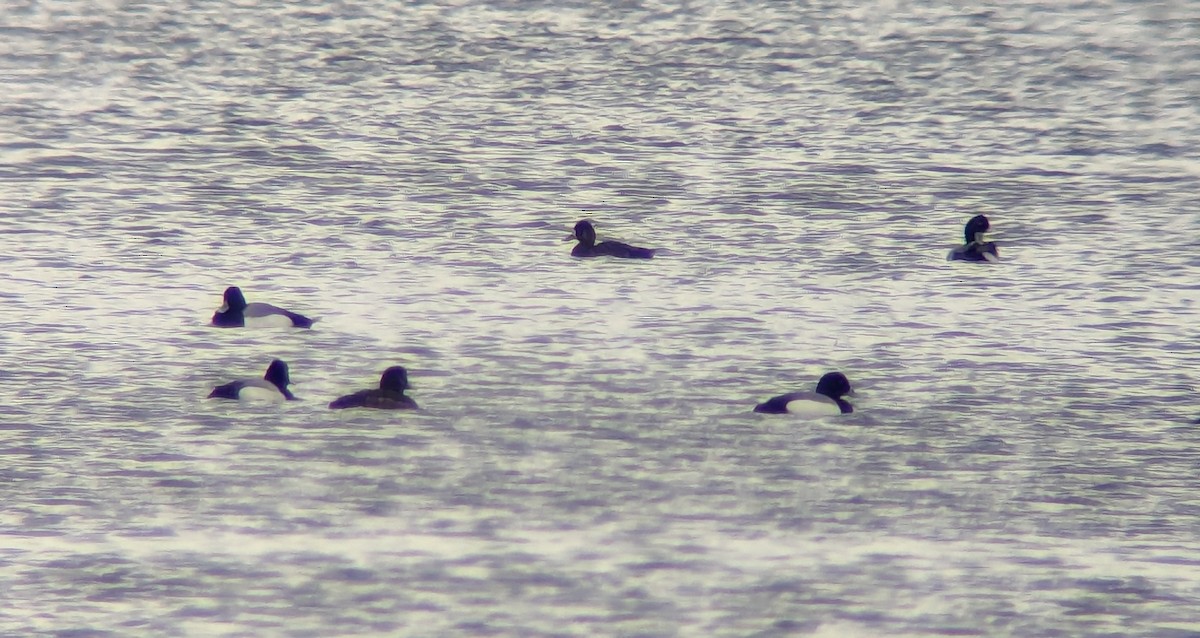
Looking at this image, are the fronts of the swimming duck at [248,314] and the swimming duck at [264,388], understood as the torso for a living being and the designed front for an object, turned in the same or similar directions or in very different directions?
very different directions

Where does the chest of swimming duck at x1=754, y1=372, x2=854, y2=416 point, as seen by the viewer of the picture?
to the viewer's right

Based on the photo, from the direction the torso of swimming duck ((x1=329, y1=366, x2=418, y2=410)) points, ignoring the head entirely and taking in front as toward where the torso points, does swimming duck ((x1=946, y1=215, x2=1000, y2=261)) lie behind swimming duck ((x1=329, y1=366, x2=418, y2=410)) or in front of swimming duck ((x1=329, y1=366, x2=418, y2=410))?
in front

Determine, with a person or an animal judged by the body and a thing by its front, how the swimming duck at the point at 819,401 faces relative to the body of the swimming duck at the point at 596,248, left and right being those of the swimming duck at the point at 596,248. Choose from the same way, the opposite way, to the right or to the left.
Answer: the opposite way

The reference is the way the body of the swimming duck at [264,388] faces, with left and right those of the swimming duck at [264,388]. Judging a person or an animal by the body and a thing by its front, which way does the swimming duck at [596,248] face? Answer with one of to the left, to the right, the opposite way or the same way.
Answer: the opposite way

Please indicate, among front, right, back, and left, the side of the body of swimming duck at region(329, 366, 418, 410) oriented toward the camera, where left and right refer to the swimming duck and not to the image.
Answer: right

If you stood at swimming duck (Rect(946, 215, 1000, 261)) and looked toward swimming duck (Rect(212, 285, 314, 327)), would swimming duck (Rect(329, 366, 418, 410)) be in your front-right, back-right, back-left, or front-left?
front-left

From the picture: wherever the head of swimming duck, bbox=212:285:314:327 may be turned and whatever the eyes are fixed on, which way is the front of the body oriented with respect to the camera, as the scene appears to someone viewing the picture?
to the viewer's left

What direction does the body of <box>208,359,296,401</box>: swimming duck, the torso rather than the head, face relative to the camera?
to the viewer's right

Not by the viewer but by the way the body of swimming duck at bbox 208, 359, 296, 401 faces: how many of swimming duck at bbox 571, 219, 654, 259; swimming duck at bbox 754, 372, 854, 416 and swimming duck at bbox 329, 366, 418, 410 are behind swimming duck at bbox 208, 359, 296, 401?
0

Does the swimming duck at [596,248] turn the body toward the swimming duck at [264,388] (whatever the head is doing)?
no

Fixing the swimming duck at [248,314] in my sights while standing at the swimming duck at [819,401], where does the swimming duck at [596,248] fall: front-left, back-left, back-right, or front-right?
front-right

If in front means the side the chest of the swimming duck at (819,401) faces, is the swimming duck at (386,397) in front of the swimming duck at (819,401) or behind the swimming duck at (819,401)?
behind

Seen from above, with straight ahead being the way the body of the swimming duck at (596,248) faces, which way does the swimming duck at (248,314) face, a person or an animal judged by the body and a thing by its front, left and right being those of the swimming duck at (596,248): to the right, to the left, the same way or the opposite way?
the same way

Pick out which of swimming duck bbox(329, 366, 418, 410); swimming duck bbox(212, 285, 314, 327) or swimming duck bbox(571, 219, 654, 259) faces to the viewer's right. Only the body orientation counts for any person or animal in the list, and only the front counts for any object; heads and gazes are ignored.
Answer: swimming duck bbox(329, 366, 418, 410)

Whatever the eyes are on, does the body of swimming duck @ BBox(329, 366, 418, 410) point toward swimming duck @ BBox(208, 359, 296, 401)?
no

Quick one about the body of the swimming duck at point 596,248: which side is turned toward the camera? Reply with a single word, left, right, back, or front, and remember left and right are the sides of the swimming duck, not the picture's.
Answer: left
